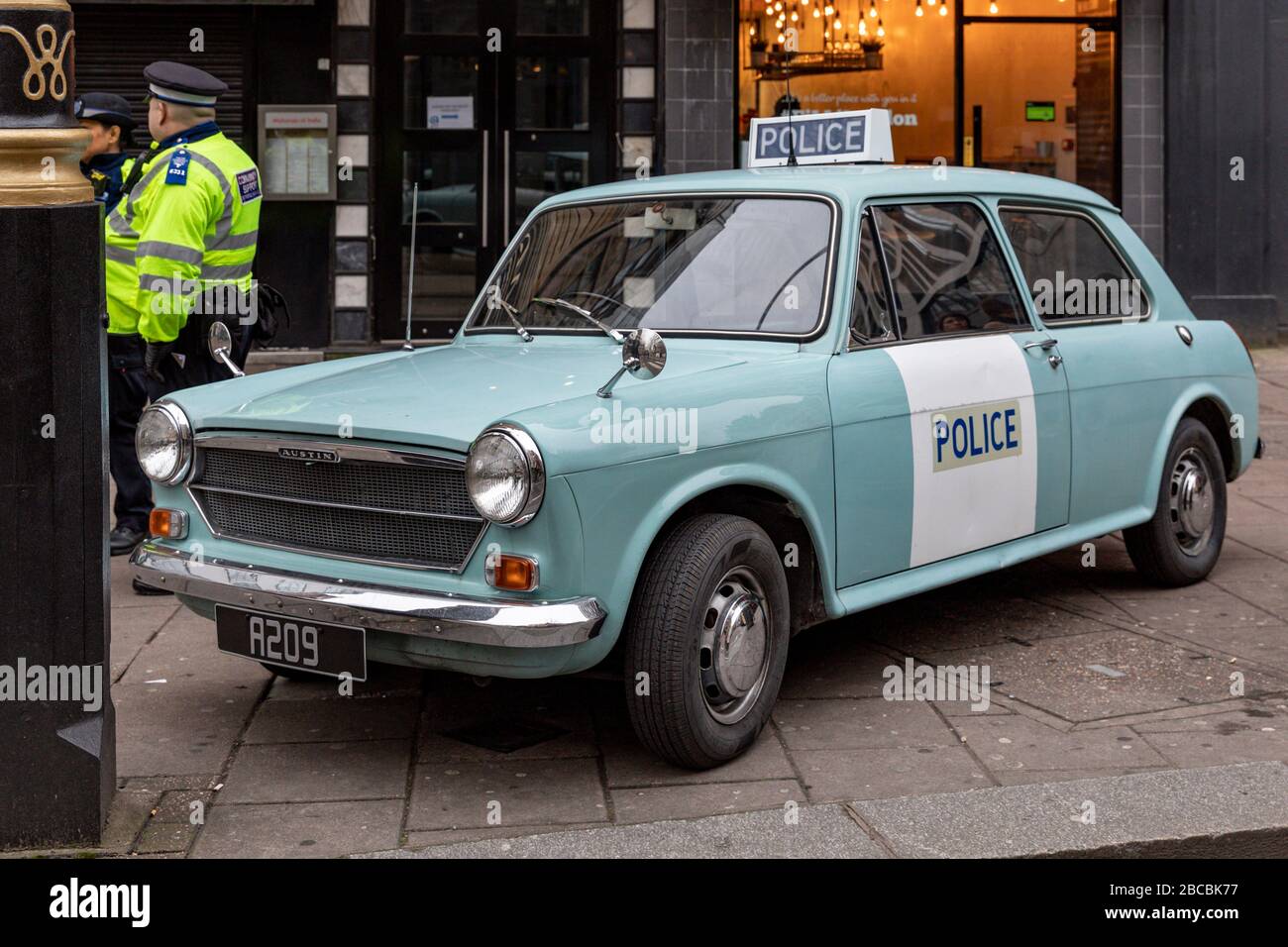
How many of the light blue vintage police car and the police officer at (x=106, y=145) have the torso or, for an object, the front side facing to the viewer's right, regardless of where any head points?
0

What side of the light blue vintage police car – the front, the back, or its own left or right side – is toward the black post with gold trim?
front

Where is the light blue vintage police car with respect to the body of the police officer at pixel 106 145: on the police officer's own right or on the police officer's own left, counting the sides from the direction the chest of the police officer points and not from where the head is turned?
on the police officer's own left

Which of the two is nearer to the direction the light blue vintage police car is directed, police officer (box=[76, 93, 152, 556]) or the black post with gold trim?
the black post with gold trim

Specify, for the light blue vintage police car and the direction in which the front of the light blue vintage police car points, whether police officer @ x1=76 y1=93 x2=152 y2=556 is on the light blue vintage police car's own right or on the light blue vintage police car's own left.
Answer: on the light blue vintage police car's own right

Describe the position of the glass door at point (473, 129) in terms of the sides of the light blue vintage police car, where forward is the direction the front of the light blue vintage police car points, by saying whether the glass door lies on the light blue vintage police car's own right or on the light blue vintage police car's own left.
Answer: on the light blue vintage police car's own right

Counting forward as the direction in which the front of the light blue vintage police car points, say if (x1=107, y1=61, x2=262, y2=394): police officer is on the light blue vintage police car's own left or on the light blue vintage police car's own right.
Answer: on the light blue vintage police car's own right

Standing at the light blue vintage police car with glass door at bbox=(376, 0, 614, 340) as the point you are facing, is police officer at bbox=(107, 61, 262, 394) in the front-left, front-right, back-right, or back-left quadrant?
front-left

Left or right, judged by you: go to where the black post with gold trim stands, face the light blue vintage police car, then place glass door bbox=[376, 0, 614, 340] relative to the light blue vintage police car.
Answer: left

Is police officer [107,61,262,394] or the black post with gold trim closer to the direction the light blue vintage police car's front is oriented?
the black post with gold trim

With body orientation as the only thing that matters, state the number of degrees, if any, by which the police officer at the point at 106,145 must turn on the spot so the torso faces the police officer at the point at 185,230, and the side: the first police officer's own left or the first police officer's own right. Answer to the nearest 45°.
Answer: approximately 90° to the first police officer's own left

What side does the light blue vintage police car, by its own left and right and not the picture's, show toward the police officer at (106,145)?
right

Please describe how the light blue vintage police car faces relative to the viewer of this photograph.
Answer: facing the viewer and to the left of the viewer
